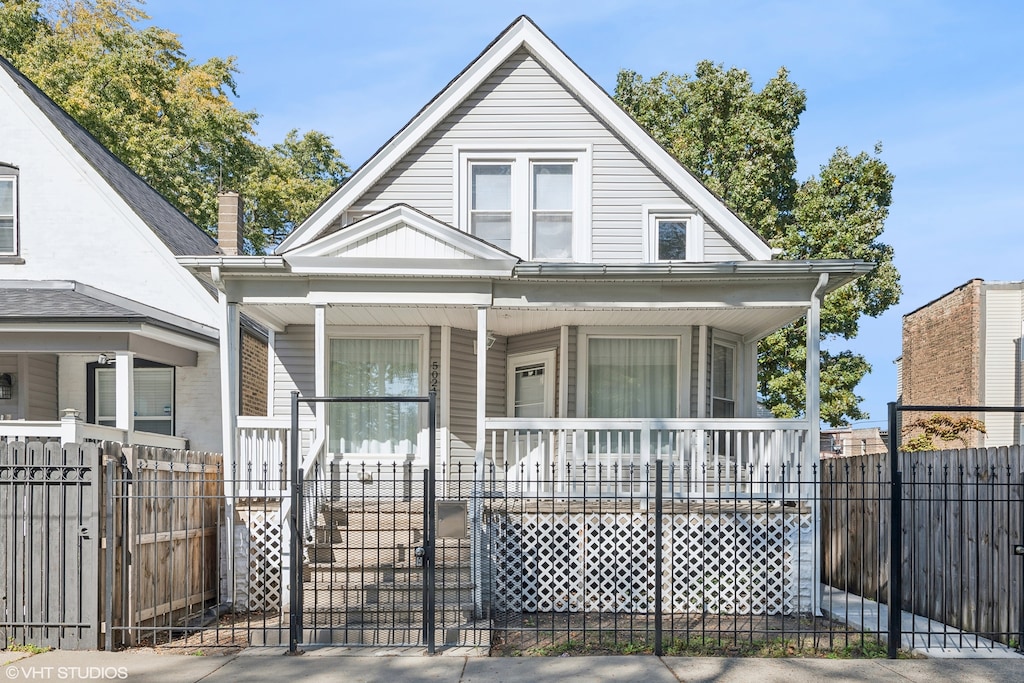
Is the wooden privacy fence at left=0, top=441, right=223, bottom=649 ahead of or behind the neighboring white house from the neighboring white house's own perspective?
ahead

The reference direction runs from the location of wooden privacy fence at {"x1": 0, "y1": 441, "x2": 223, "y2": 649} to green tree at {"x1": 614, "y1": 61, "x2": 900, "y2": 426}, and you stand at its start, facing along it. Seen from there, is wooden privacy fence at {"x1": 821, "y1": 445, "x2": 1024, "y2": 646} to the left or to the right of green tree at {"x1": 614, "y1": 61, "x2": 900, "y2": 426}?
right

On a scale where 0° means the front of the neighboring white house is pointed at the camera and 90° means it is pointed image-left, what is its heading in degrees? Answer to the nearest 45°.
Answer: approximately 0°

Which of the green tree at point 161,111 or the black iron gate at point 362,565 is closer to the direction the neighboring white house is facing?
the black iron gate

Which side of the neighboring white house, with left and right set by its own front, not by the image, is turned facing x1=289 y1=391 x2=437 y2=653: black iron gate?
front

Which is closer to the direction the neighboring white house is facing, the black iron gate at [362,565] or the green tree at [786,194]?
the black iron gate

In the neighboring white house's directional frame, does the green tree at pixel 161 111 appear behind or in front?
behind

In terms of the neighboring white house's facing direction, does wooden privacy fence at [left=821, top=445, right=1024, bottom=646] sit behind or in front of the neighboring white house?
in front

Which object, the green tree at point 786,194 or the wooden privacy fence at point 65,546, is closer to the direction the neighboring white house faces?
the wooden privacy fence
